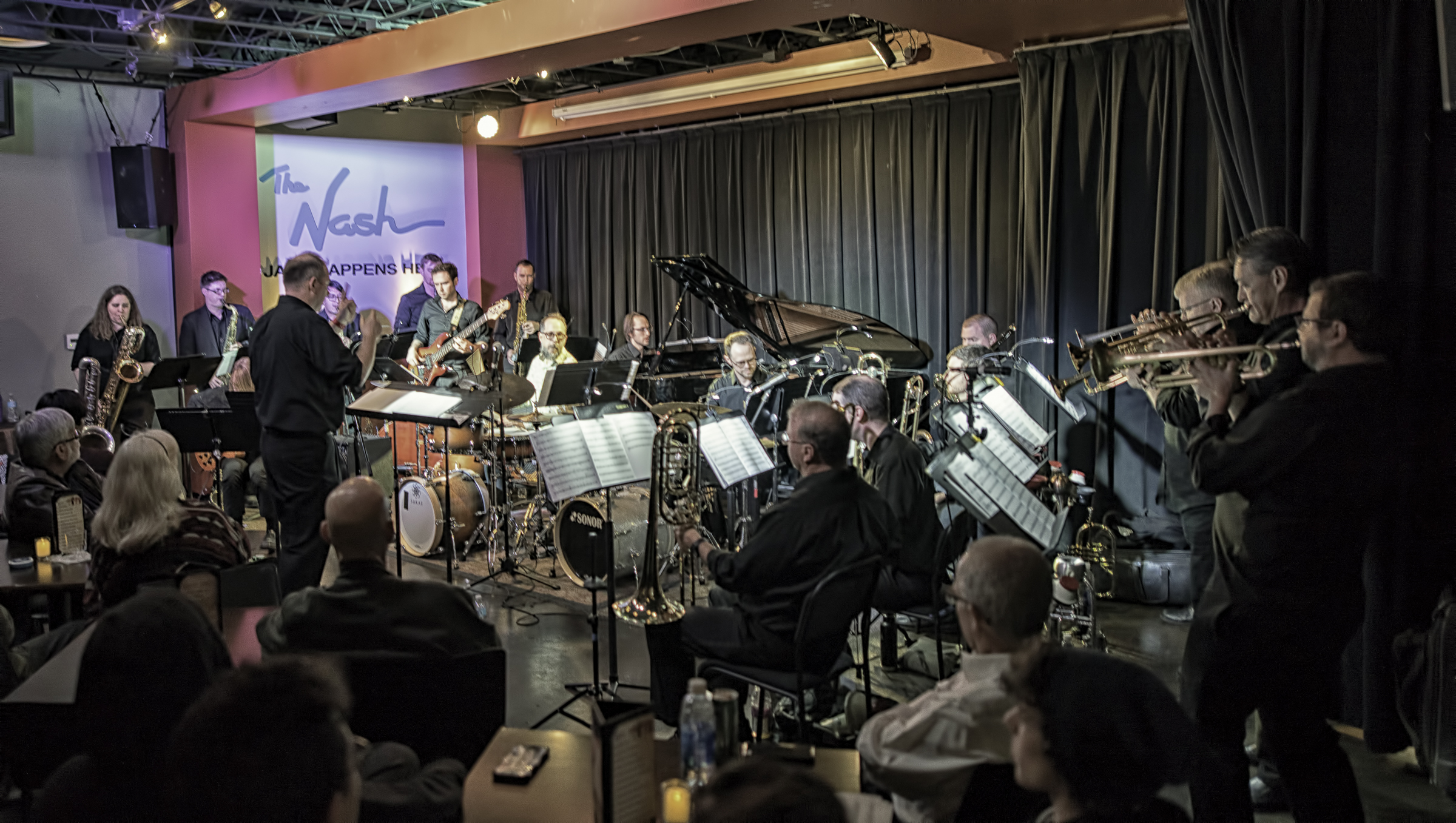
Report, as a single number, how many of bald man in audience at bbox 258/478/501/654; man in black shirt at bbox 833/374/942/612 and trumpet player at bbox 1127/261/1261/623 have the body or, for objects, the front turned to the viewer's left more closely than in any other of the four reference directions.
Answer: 2

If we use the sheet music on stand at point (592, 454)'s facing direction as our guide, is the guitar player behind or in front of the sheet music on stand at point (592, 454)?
behind

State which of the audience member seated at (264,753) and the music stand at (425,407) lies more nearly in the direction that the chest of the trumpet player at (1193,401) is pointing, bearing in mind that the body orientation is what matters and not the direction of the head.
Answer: the music stand

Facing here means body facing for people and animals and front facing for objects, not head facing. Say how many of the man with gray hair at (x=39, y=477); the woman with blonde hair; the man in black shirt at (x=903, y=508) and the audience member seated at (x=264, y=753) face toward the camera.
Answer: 0

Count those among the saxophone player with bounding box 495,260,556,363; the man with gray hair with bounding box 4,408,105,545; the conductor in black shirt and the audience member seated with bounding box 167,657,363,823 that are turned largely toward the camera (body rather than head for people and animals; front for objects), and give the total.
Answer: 1

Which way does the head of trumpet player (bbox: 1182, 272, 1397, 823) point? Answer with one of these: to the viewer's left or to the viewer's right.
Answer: to the viewer's left

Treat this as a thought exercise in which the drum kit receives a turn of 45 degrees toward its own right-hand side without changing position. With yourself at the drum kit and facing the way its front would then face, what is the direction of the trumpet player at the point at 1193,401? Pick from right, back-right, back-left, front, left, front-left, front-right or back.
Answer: back-left

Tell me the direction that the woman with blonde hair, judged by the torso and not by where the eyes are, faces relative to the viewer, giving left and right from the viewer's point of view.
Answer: facing away from the viewer and to the right of the viewer

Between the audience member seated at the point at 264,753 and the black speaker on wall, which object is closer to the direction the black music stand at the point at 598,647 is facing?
the audience member seated

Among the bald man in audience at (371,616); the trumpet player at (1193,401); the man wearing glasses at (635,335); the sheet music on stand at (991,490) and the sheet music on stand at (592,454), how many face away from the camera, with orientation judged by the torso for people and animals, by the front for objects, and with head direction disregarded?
1

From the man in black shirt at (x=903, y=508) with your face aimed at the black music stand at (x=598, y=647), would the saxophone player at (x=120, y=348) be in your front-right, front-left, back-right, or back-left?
front-right

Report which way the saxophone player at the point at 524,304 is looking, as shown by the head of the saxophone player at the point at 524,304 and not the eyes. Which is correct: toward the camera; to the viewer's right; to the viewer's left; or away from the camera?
toward the camera

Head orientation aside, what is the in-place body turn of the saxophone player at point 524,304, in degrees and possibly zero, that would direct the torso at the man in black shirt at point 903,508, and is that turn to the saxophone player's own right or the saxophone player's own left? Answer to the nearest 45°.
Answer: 0° — they already face them

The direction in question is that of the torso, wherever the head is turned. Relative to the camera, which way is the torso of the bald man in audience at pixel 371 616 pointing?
away from the camera

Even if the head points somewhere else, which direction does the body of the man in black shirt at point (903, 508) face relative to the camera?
to the viewer's left

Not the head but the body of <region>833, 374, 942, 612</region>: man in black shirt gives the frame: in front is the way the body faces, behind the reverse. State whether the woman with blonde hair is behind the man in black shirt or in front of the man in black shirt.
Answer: in front

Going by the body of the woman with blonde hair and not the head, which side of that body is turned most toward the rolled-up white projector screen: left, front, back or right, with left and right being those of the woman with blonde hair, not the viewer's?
front

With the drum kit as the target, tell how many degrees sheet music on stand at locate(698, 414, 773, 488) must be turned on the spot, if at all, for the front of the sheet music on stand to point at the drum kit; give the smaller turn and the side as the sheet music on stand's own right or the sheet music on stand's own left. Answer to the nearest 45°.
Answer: approximately 180°
